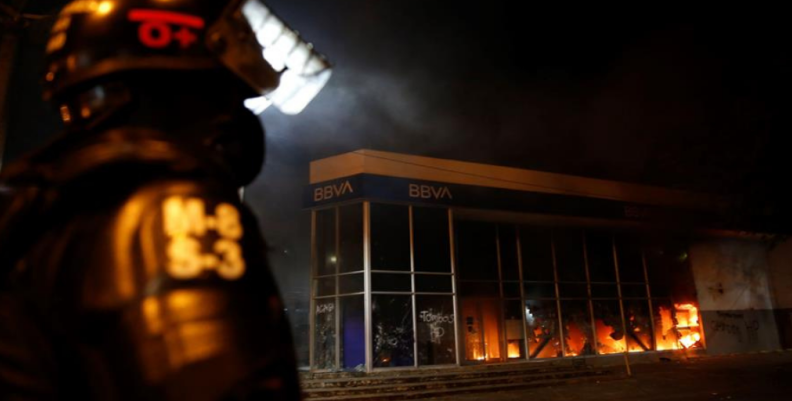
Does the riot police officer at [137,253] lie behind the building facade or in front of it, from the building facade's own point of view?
in front

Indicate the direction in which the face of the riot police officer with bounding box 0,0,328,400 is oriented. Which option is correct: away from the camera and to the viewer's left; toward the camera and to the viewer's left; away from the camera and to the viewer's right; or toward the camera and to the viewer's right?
away from the camera and to the viewer's right
